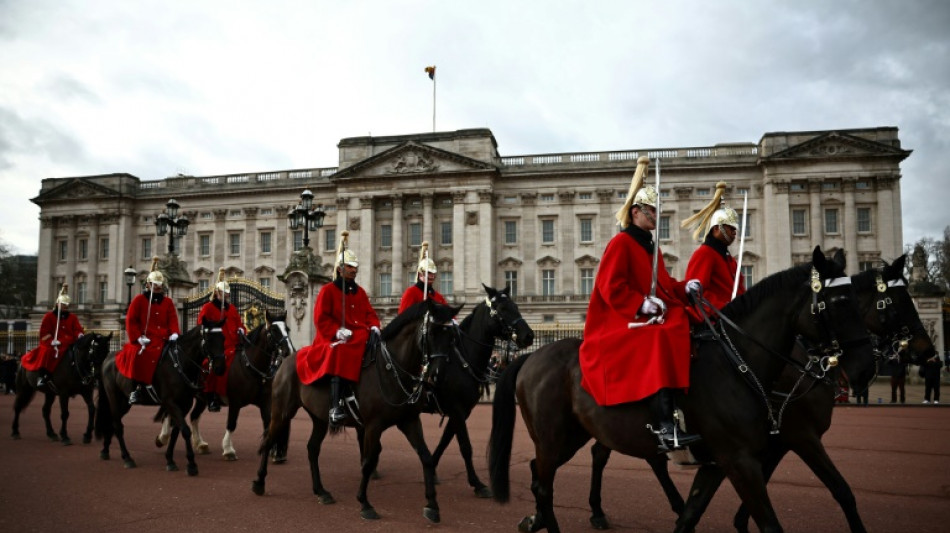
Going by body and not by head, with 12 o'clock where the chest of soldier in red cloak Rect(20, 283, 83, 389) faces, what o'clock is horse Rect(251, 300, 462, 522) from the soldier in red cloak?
The horse is roughly at 1 o'clock from the soldier in red cloak.

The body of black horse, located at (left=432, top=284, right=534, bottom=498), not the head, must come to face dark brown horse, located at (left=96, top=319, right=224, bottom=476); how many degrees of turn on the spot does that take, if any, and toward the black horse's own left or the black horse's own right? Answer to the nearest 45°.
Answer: approximately 135° to the black horse's own right

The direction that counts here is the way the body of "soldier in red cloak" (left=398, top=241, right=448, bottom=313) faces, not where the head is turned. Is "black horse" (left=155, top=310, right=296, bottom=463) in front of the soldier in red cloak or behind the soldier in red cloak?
behind

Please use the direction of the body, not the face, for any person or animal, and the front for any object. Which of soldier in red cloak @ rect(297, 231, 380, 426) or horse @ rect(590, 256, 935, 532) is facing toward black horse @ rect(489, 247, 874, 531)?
the soldier in red cloak

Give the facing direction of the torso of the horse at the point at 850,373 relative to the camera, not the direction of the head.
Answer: to the viewer's right

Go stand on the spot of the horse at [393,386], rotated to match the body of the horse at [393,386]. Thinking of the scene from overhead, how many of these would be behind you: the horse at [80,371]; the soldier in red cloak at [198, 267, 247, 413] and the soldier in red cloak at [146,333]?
3

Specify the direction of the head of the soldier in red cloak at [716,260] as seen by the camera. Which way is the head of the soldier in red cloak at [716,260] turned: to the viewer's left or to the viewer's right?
to the viewer's right

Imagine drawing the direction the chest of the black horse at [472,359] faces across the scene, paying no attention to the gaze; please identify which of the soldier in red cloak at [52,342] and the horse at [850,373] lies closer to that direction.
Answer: the horse

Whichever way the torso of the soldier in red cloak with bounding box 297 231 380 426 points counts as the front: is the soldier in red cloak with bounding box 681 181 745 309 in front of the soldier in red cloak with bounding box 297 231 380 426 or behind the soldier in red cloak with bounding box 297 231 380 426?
in front

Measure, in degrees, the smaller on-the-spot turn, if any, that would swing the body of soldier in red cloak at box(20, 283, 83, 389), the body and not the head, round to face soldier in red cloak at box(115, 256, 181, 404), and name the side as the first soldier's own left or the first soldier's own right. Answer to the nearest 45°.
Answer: approximately 45° to the first soldier's own right

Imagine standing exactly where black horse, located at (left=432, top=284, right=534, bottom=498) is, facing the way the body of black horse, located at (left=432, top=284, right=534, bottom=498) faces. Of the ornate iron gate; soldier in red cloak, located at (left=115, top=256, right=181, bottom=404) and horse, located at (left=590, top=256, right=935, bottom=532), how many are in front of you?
1

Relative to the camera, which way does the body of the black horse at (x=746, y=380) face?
to the viewer's right

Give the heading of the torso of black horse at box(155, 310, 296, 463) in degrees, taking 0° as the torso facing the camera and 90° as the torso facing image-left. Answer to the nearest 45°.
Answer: approximately 315°

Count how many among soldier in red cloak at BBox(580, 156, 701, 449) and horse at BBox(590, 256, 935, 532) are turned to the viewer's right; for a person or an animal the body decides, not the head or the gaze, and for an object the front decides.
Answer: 2

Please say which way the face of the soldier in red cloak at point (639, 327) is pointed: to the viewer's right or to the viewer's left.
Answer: to the viewer's right

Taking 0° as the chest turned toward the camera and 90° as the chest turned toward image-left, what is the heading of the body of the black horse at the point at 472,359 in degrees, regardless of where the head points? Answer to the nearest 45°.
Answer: approximately 315°
